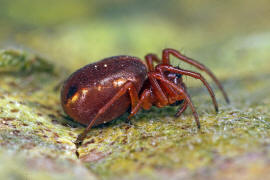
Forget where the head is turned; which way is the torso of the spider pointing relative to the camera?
to the viewer's right
